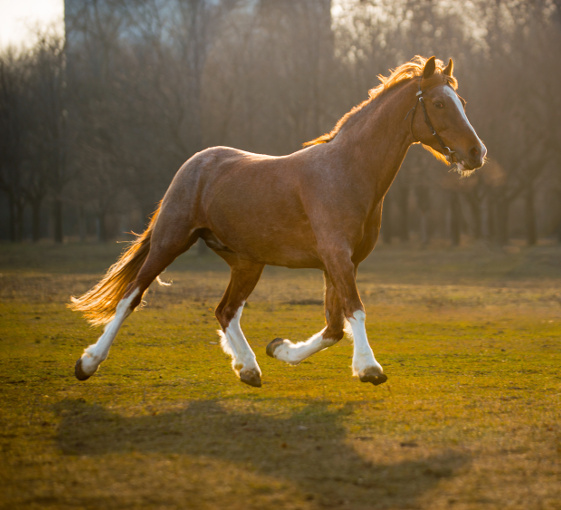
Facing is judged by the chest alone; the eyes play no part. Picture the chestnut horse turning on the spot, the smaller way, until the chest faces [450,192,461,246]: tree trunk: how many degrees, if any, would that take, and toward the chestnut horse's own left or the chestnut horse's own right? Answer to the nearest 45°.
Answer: approximately 90° to the chestnut horse's own left

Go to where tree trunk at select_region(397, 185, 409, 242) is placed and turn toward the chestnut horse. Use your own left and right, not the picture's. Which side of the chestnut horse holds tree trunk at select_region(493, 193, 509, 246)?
left

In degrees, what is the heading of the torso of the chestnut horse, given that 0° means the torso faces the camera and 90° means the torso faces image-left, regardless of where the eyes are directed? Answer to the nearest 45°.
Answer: approximately 270°

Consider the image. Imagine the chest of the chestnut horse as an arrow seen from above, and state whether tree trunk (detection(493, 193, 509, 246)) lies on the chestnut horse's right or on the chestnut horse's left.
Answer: on the chestnut horse's left

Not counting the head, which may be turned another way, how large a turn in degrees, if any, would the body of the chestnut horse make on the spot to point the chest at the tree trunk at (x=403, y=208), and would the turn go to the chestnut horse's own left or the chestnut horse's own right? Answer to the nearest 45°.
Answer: approximately 90° to the chestnut horse's own left
